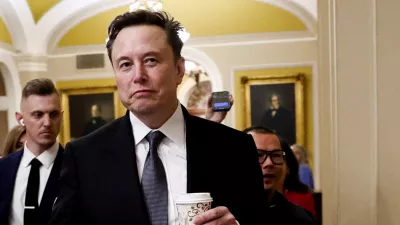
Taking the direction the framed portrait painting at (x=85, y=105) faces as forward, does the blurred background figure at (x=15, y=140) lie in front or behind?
in front

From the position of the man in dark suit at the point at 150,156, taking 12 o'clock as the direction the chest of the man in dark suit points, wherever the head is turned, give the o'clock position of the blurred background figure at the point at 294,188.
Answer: The blurred background figure is roughly at 7 o'clock from the man in dark suit.

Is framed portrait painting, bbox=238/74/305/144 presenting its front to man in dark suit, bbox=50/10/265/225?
yes

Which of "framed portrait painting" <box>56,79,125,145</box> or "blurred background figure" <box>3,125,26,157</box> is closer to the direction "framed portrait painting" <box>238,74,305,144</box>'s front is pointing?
the blurred background figure

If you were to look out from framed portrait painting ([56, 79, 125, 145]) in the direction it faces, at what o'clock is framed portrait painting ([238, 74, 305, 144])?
framed portrait painting ([238, 74, 305, 144]) is roughly at 10 o'clock from framed portrait painting ([56, 79, 125, 145]).

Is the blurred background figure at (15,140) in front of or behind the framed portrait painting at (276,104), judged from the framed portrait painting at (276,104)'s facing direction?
in front

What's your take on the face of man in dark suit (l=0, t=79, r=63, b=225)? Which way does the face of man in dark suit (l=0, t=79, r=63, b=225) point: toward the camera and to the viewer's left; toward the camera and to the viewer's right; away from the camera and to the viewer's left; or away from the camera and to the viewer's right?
toward the camera and to the viewer's right

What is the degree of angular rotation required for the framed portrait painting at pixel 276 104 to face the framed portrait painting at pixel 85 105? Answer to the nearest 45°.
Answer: approximately 90° to its right

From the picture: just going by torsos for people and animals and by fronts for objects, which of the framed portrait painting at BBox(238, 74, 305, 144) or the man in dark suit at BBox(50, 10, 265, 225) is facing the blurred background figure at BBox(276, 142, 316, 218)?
the framed portrait painting

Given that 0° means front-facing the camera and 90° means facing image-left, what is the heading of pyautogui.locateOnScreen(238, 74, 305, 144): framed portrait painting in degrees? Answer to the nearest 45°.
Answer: approximately 0°

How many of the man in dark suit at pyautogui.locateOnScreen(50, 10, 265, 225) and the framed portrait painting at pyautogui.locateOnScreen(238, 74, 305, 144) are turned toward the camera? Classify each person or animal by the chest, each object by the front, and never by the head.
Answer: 2
